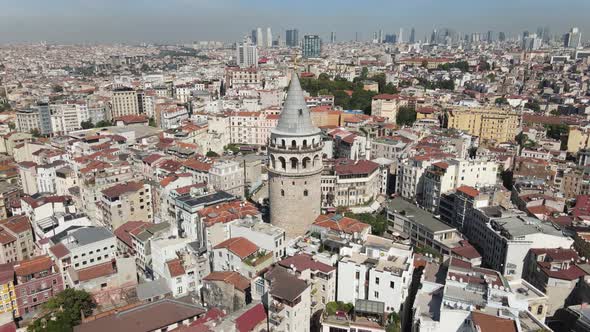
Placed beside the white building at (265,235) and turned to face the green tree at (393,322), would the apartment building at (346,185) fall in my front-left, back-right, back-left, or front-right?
back-left

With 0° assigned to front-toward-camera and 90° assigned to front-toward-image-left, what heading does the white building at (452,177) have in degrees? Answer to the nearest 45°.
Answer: approximately 45°

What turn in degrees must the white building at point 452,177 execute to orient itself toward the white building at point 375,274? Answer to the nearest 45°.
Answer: approximately 45° to its left

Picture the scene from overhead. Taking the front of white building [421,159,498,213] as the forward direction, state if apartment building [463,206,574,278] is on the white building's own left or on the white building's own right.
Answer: on the white building's own left
